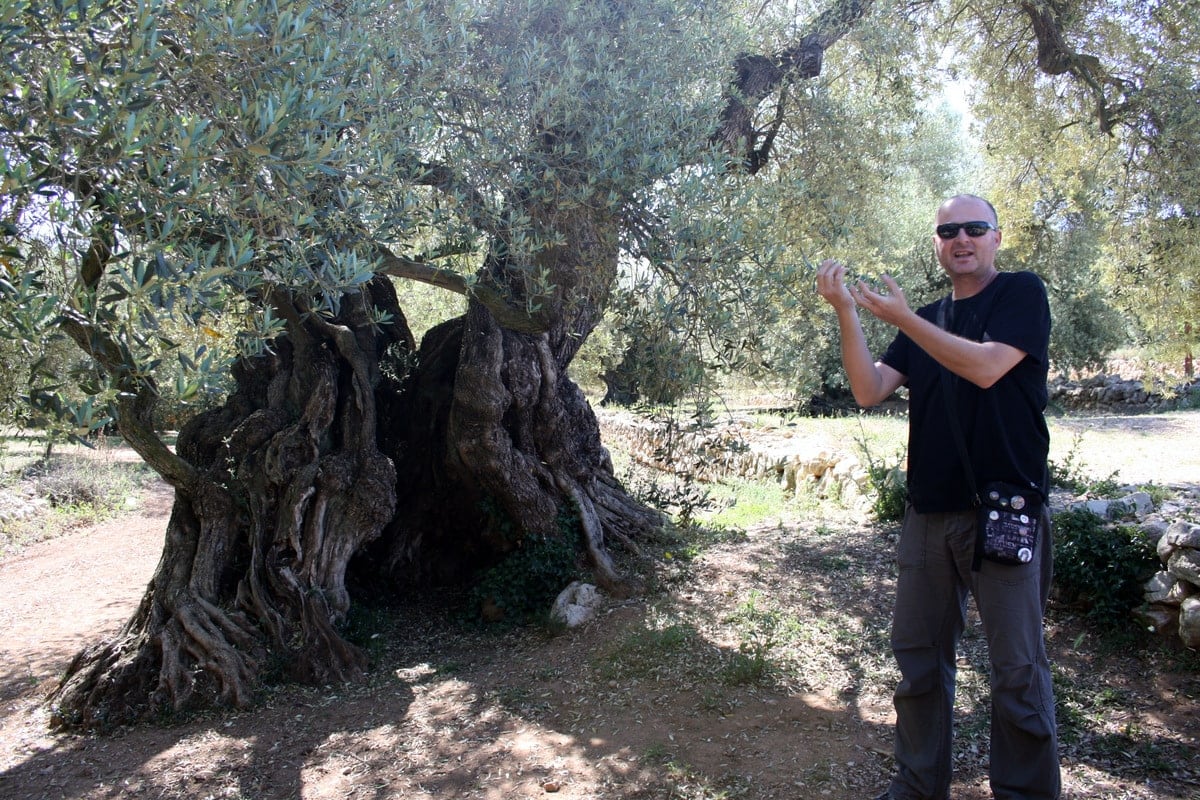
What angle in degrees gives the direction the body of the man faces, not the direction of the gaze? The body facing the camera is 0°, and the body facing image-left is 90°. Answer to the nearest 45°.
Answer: approximately 45°

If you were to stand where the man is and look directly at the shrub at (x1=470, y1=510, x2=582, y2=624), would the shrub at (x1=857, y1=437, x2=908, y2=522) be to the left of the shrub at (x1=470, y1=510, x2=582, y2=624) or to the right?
right

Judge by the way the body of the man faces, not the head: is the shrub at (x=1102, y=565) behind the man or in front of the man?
behind

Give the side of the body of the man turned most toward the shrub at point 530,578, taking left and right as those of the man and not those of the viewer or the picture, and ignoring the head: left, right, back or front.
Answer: right

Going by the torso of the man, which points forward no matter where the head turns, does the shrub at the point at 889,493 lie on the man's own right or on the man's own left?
on the man's own right
